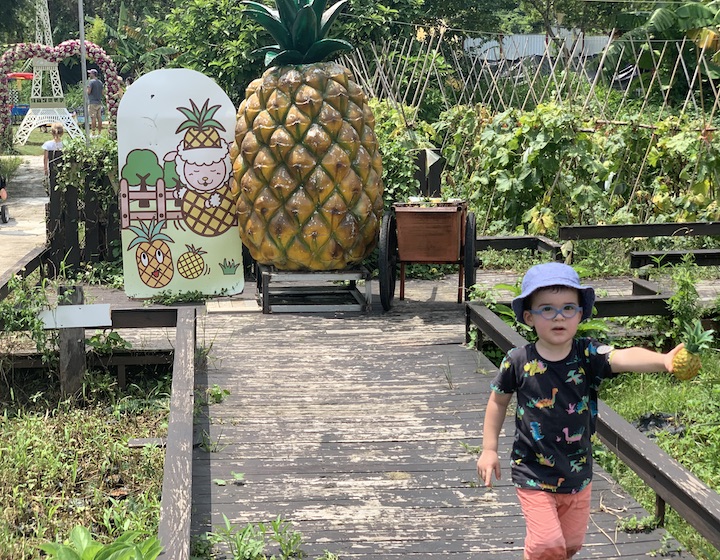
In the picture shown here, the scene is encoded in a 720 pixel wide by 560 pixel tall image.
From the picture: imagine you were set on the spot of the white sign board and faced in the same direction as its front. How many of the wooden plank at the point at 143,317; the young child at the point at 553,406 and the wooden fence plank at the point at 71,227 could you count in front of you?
2

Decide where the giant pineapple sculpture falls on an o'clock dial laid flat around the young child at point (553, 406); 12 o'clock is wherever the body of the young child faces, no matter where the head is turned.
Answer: The giant pineapple sculpture is roughly at 5 o'clock from the young child.

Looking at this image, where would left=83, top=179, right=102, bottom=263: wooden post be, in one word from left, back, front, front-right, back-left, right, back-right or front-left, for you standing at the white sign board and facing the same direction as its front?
back-right

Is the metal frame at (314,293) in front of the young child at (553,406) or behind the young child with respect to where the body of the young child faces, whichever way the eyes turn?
behind

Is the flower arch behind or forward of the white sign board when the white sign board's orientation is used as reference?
behind

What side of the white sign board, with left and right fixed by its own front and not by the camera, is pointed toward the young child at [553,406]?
front

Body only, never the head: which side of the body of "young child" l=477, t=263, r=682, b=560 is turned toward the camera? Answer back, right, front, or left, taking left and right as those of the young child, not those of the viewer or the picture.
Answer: front

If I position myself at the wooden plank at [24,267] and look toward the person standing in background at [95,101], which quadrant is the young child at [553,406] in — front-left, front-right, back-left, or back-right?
back-right

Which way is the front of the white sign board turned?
toward the camera

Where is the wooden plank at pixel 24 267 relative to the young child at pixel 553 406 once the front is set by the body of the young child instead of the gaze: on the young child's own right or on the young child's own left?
on the young child's own right

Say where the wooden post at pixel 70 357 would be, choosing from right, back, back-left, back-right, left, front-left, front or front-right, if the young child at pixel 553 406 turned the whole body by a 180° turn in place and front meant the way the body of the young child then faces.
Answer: front-left

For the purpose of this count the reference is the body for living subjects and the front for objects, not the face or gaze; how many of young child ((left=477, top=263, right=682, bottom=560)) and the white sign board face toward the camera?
2

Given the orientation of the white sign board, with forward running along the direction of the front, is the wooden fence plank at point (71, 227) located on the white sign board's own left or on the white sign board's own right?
on the white sign board's own right

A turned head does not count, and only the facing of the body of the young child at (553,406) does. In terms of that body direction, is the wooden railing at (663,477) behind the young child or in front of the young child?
behind

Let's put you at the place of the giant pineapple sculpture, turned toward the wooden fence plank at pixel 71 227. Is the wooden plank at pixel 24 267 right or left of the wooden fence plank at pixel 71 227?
left

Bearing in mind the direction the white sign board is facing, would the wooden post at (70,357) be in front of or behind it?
in front

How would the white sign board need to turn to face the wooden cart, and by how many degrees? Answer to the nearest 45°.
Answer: approximately 45° to its left
